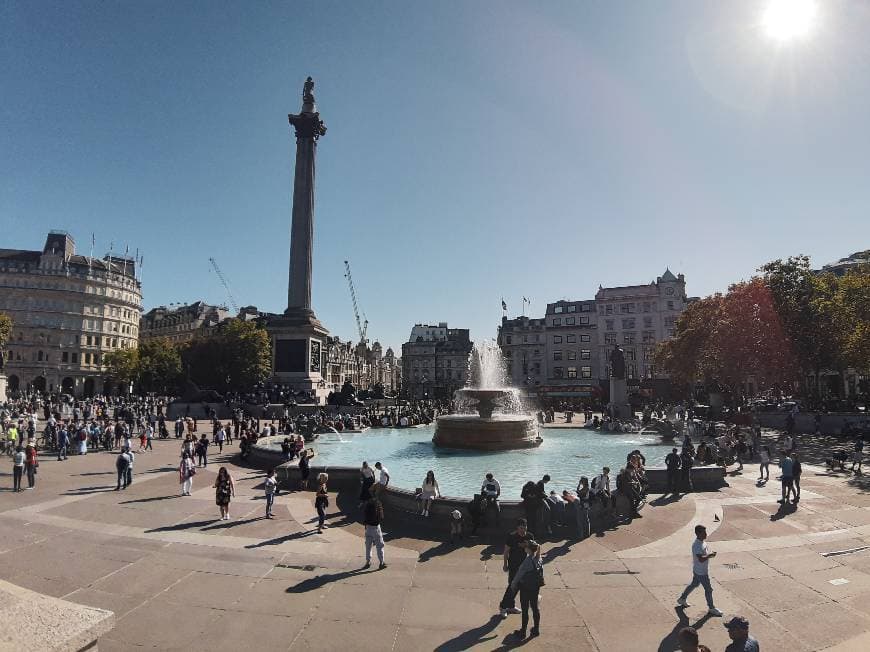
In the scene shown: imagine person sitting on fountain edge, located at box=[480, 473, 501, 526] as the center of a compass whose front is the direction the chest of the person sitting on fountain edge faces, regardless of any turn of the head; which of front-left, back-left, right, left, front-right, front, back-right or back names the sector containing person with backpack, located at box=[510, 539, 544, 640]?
front

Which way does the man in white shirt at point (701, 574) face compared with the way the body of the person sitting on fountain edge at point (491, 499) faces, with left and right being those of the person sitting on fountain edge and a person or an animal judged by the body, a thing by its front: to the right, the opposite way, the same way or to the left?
to the left

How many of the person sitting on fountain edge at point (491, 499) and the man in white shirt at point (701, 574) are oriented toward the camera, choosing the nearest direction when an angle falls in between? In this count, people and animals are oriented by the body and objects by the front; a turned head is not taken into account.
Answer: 1

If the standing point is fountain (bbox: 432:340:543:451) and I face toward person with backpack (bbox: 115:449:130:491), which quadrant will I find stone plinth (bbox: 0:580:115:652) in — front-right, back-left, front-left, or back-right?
front-left

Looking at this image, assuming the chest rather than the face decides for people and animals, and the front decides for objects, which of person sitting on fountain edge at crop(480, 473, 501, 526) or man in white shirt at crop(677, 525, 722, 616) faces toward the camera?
the person sitting on fountain edge

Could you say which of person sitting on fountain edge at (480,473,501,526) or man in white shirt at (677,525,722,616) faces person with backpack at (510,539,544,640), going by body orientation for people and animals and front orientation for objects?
the person sitting on fountain edge

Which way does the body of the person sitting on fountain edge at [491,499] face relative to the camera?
toward the camera

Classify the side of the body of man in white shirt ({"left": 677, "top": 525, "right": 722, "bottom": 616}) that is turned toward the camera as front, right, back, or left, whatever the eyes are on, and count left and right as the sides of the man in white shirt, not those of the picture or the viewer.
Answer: right

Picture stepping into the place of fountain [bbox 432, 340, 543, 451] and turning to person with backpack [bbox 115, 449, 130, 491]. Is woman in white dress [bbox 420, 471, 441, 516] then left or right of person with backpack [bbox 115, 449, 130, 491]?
left

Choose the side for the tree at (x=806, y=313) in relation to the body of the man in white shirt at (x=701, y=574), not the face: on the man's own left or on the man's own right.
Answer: on the man's own left

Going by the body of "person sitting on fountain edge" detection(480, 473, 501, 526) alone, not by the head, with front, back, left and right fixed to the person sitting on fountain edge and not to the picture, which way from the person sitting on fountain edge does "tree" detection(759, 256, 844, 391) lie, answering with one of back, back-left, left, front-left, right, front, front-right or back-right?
back-left
